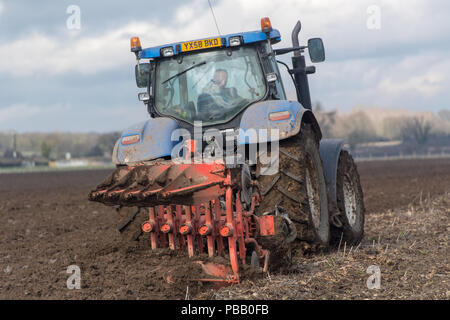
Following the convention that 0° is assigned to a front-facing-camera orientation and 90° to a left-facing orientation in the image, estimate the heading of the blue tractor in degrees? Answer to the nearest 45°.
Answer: approximately 225°
